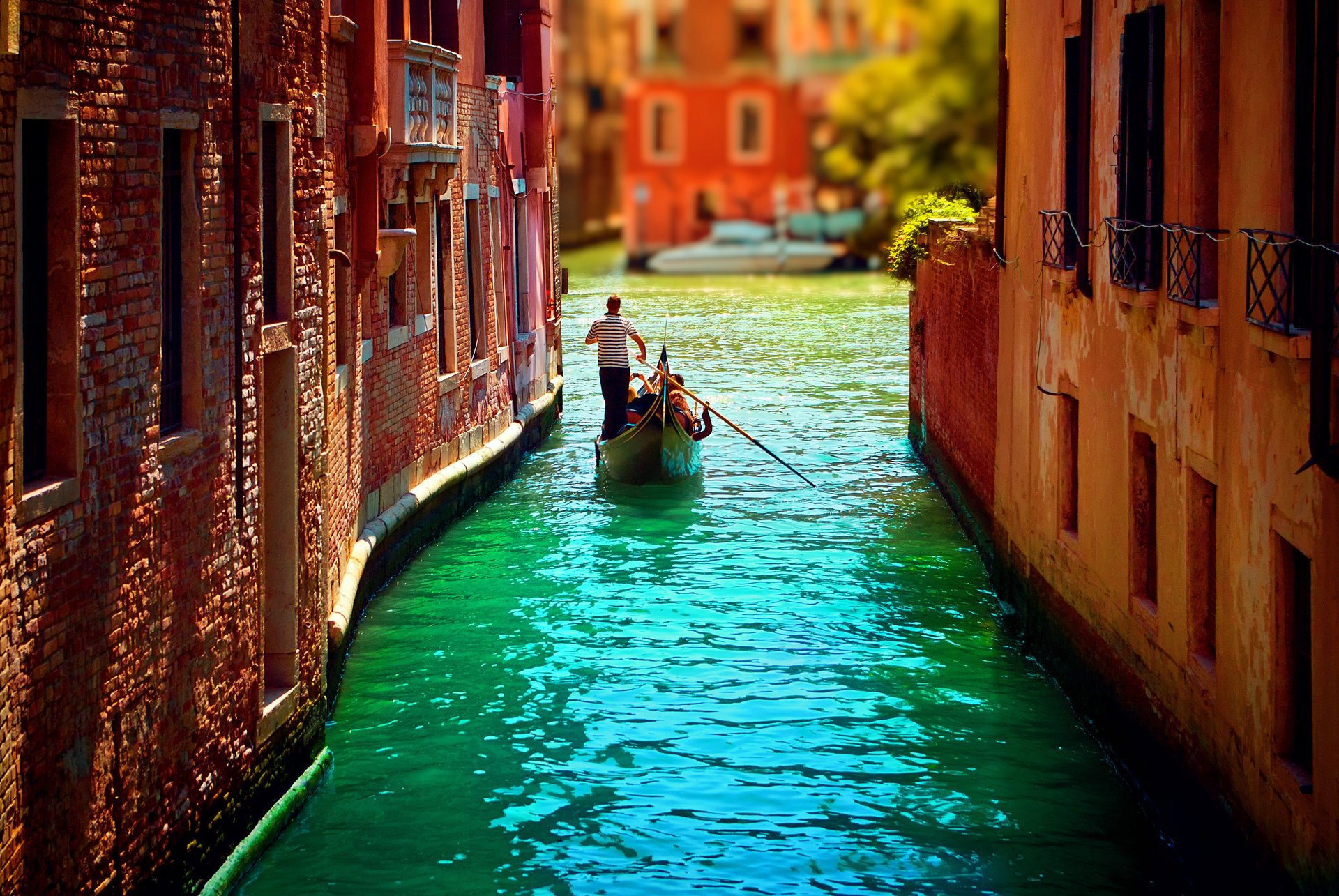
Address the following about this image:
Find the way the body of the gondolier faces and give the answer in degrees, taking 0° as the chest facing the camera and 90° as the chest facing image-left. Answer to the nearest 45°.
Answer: approximately 180°

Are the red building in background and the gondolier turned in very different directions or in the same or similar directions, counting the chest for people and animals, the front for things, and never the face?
very different directions

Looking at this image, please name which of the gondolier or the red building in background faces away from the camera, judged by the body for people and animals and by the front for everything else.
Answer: the gondolier

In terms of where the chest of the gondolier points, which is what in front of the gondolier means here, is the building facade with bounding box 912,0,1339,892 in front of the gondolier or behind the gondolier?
behind

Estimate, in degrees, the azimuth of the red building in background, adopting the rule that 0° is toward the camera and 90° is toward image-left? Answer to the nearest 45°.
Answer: approximately 0°

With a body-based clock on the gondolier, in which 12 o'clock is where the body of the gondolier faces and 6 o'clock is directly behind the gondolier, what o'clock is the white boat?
The white boat is roughly at 12 o'clock from the gondolier.
